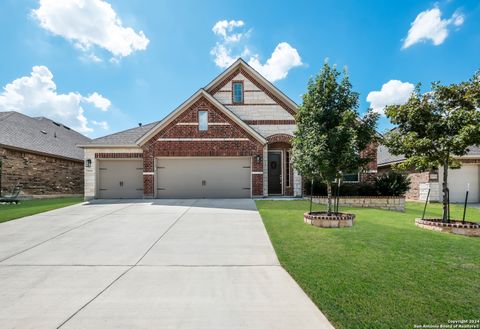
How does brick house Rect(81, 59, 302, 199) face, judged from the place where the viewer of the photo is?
facing the viewer

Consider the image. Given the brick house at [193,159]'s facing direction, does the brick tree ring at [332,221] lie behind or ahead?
ahead

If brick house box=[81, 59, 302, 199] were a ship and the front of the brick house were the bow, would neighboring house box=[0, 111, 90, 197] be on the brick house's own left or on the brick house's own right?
on the brick house's own right

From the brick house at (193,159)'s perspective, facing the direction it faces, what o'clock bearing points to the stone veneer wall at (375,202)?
The stone veneer wall is roughly at 10 o'clock from the brick house.

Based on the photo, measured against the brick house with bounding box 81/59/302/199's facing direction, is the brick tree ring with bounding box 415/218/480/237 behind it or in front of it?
in front
